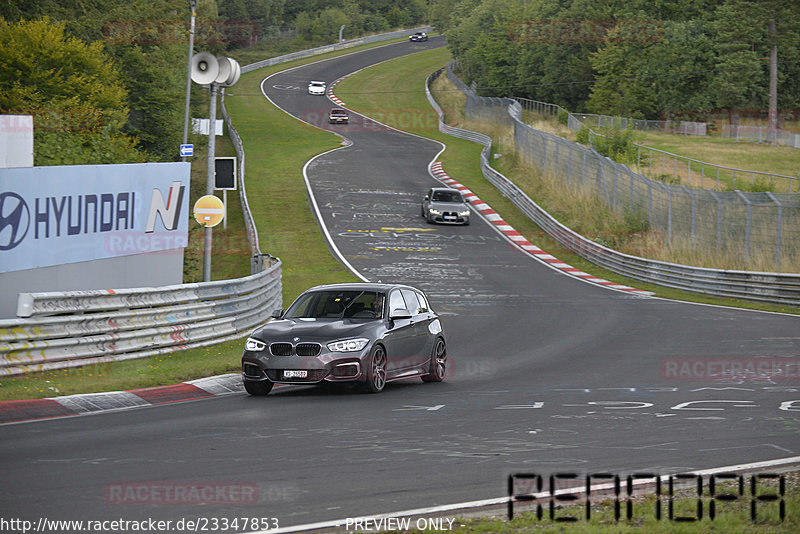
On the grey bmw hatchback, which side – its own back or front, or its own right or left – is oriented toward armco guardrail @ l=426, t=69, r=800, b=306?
back

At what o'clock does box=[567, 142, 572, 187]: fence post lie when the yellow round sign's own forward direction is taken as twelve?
The fence post is roughly at 7 o'clock from the yellow round sign.

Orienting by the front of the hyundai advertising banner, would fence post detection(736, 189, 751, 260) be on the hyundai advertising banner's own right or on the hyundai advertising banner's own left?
on the hyundai advertising banner's own left

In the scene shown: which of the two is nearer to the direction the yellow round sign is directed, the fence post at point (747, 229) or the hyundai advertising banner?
the hyundai advertising banner

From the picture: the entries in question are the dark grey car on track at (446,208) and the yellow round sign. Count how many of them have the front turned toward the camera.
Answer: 2

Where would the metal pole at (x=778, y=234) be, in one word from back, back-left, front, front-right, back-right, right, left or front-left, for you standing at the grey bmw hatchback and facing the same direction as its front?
back

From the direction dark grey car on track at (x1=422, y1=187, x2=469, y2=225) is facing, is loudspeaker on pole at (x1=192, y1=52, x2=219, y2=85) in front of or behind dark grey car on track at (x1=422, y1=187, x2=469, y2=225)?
in front

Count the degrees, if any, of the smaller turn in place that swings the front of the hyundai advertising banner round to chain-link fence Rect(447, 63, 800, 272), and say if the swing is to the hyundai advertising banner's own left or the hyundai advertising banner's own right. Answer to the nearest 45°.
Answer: approximately 90° to the hyundai advertising banner's own left
